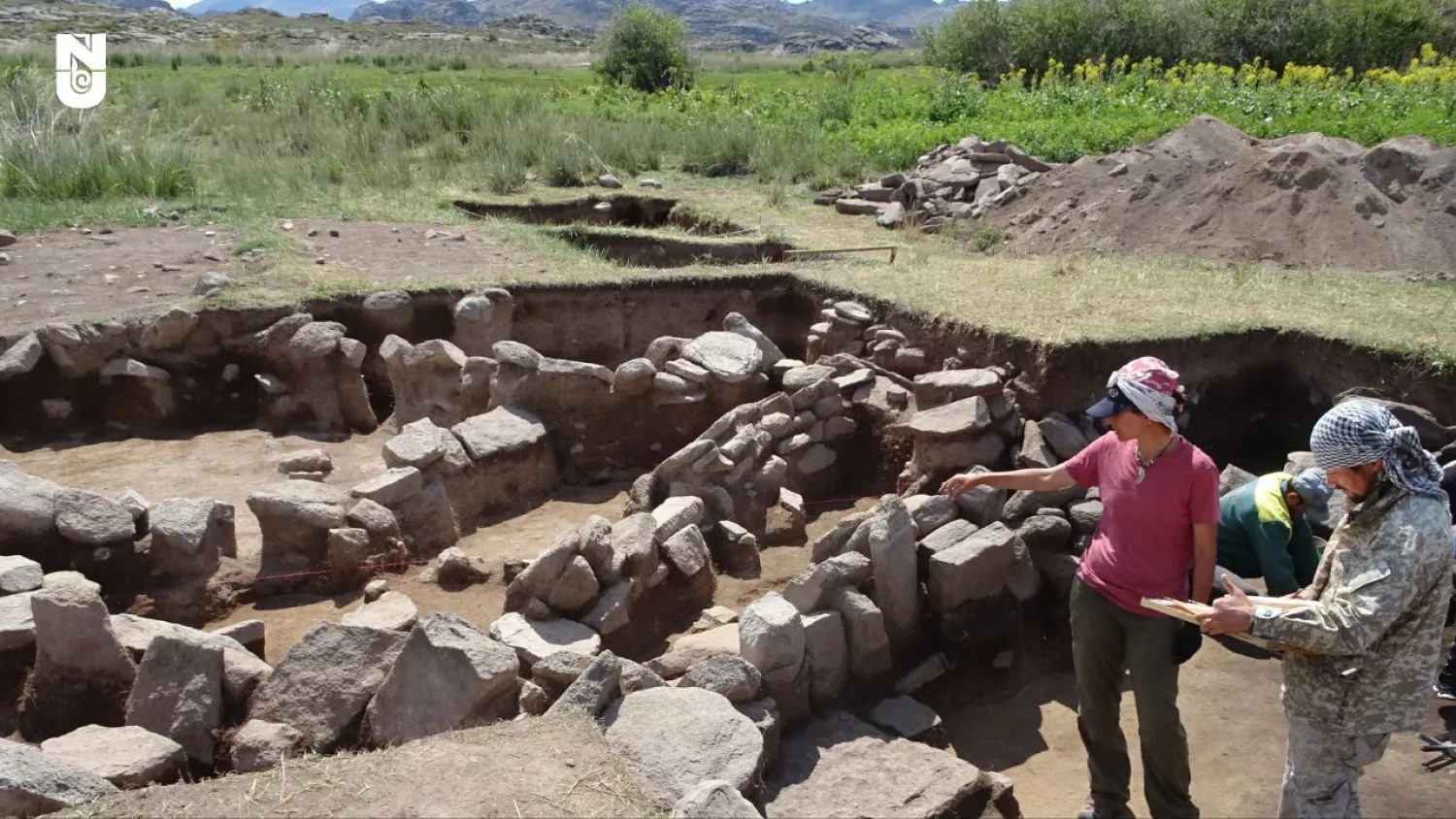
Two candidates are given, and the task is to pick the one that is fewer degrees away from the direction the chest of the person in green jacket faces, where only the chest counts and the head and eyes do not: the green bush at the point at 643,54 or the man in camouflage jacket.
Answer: the man in camouflage jacket

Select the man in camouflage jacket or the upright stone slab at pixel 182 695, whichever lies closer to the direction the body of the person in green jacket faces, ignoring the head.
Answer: the man in camouflage jacket

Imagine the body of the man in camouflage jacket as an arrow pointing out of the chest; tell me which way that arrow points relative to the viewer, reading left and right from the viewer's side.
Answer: facing to the left of the viewer

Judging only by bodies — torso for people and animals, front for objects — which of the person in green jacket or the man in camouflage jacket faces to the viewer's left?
the man in camouflage jacket

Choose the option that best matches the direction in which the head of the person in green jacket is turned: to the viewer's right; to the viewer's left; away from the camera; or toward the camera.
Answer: to the viewer's right

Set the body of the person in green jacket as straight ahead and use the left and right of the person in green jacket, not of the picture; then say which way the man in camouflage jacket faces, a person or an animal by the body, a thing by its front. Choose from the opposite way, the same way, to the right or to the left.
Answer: the opposite way

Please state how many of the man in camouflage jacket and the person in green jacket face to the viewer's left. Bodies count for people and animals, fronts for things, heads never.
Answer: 1

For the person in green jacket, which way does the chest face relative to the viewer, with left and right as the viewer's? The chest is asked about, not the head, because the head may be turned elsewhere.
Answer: facing to the right of the viewer

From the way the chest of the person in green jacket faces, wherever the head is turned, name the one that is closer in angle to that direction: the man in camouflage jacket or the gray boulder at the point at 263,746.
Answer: the man in camouflage jacket

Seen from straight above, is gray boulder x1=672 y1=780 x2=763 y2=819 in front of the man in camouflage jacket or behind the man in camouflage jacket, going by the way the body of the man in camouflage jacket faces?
in front

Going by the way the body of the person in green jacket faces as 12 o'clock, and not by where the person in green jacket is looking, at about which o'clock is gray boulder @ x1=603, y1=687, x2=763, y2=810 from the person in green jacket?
The gray boulder is roughly at 4 o'clock from the person in green jacket.

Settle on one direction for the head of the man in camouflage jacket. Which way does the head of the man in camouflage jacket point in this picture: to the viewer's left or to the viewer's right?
to the viewer's left

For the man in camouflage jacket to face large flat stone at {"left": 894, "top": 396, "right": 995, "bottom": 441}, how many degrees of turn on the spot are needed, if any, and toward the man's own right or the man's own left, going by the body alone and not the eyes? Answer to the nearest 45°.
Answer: approximately 45° to the man's own right

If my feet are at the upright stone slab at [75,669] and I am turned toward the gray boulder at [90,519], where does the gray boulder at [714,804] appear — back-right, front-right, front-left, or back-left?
back-right

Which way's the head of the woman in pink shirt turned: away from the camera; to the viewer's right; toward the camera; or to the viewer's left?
to the viewer's left
